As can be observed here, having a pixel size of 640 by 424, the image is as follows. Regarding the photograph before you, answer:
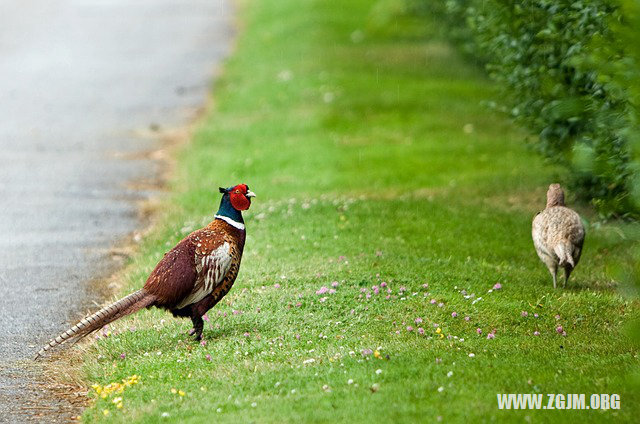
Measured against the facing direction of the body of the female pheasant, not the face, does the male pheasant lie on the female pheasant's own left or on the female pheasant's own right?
on the female pheasant's own left

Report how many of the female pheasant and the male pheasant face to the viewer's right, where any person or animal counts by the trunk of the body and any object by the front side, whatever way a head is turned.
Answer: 1

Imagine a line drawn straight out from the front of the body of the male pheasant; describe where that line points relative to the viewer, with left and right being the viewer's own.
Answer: facing to the right of the viewer

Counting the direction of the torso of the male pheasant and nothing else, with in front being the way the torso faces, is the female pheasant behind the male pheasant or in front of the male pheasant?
in front

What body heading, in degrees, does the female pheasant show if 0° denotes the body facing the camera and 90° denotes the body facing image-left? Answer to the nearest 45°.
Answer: approximately 180°
